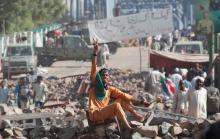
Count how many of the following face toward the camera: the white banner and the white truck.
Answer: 2

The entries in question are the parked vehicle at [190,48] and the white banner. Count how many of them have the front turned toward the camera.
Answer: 2

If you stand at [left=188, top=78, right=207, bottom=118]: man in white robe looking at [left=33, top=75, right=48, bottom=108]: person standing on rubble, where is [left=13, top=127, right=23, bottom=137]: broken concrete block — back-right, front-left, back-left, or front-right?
front-left

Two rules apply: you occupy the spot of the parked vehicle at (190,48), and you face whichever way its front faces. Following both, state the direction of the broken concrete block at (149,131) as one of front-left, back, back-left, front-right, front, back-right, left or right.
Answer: front

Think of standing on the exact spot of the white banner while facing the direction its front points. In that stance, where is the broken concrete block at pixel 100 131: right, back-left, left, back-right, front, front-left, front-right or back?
front

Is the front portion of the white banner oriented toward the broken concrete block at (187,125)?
yes

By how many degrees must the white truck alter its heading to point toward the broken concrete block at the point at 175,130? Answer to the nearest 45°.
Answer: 0° — it already faces it

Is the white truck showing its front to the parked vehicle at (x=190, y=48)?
no

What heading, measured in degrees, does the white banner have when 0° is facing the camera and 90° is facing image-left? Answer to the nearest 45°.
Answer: approximately 0°

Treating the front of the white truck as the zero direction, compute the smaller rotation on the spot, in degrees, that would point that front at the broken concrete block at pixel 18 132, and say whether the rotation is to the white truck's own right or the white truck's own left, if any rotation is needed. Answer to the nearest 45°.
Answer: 0° — it already faces it

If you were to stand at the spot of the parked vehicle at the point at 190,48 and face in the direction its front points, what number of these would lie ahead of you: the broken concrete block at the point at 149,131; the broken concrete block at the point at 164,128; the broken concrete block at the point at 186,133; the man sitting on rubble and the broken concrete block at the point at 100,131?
5

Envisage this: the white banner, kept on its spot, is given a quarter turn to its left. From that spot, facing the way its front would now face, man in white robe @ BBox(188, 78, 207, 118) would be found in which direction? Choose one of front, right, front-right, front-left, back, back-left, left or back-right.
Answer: right

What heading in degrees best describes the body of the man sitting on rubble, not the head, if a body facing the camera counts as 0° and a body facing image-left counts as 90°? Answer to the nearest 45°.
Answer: approximately 315°

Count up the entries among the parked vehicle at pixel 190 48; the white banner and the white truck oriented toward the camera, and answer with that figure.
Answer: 3

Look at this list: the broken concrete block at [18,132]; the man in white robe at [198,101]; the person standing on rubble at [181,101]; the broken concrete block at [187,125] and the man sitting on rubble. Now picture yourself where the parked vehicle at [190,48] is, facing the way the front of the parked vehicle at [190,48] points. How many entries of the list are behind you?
0

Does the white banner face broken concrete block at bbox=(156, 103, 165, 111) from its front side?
yes

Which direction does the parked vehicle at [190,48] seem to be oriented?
toward the camera

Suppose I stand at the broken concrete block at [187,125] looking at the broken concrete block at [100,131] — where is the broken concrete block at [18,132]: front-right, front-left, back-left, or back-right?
front-right

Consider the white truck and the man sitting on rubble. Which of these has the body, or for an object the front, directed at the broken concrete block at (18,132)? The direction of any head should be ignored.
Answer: the white truck

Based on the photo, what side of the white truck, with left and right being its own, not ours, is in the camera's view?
front

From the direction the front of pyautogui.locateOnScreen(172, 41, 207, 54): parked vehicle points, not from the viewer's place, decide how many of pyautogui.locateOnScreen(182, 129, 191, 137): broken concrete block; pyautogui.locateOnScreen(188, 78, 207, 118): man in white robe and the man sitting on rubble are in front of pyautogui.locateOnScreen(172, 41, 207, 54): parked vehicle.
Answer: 3
